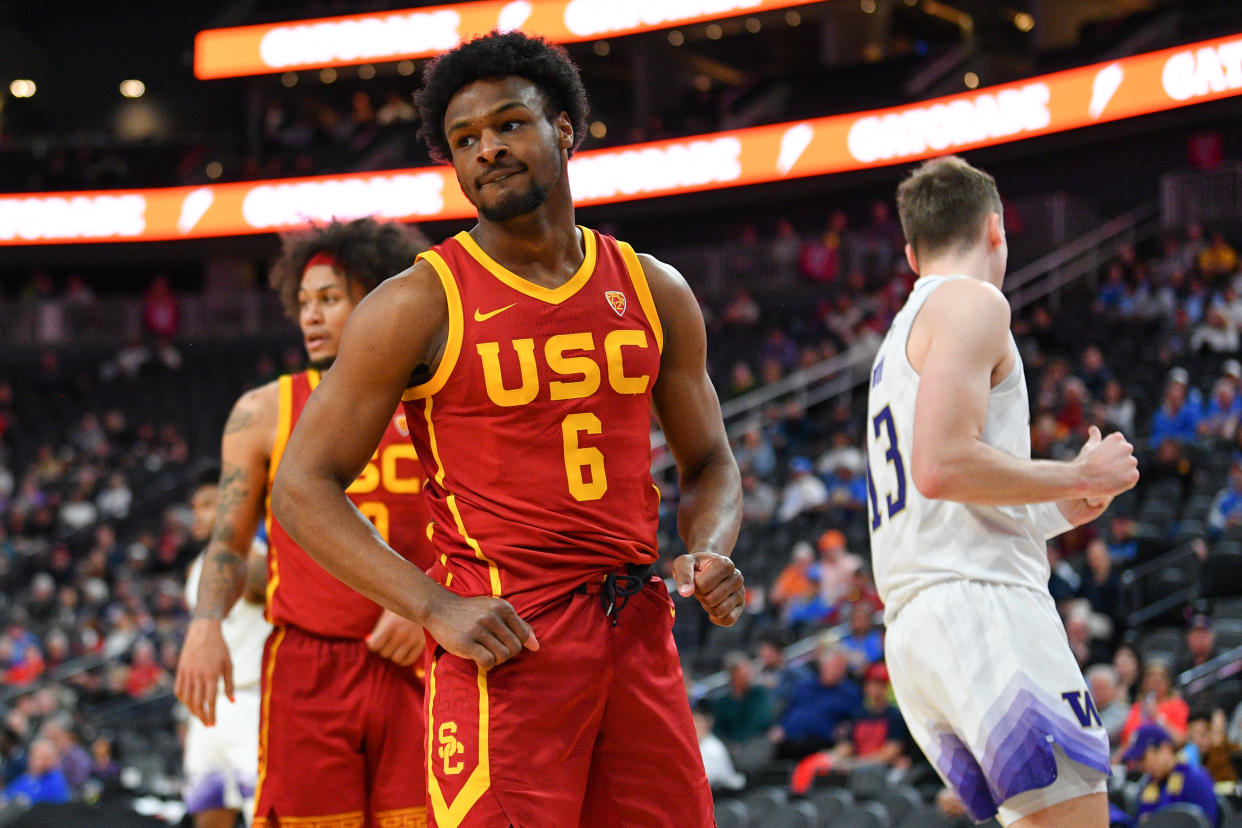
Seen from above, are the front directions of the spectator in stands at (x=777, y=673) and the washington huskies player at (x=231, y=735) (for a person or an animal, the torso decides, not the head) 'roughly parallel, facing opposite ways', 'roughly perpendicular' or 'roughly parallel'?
roughly parallel

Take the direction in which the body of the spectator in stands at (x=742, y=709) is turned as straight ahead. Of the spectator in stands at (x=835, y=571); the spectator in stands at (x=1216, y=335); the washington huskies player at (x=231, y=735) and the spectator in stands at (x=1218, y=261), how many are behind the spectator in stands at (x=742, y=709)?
3

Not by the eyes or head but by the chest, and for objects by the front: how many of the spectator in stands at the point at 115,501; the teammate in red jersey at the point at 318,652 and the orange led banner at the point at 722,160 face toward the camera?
3

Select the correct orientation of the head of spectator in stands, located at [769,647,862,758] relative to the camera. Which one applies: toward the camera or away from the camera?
toward the camera

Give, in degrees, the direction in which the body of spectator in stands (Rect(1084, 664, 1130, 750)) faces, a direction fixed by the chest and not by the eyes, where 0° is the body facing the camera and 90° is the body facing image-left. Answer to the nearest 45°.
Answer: approximately 45°

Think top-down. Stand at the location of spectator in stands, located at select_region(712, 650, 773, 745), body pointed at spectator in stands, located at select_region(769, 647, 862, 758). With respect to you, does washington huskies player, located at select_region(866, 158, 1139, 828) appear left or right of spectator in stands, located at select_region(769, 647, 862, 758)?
right

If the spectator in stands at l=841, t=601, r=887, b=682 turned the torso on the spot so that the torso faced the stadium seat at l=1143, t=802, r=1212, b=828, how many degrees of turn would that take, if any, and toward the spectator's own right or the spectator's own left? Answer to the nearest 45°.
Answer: approximately 45° to the spectator's own left

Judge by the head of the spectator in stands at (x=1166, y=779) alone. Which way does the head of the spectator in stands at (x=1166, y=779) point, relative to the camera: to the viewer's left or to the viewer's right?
to the viewer's left

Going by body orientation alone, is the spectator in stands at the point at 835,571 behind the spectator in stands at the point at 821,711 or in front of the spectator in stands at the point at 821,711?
behind

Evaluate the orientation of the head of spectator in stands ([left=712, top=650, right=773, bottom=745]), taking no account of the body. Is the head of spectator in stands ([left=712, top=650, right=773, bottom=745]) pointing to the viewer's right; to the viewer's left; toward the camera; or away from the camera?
toward the camera

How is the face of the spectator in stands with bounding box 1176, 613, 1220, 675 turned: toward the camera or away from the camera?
toward the camera

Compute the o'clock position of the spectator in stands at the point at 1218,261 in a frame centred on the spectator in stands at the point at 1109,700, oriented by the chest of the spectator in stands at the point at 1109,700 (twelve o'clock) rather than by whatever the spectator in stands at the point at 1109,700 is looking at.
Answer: the spectator in stands at the point at 1218,261 is roughly at 5 o'clock from the spectator in stands at the point at 1109,700.

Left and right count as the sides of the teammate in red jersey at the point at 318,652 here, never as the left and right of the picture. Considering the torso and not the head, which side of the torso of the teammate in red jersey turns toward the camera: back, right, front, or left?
front

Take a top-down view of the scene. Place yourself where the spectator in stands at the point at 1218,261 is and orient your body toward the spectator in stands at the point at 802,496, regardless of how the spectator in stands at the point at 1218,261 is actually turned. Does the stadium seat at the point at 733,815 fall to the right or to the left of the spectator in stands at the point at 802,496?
left

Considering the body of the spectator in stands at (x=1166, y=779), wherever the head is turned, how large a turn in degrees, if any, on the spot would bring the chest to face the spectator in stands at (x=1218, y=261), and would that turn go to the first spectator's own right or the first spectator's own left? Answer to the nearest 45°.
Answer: approximately 135° to the first spectator's own right

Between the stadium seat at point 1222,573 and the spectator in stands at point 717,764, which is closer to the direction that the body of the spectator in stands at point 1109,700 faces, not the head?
the spectator in stands

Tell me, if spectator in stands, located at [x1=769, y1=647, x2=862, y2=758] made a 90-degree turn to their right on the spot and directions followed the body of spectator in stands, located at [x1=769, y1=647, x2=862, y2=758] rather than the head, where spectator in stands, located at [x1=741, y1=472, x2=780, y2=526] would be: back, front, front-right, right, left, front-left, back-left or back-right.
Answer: front-right

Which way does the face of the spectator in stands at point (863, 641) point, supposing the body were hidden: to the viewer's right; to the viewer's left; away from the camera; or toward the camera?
toward the camera

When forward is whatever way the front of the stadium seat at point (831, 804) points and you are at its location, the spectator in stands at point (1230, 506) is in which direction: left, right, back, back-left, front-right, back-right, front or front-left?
back

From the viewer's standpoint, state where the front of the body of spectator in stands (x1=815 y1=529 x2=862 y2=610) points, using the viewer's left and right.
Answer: facing the viewer and to the left of the viewer

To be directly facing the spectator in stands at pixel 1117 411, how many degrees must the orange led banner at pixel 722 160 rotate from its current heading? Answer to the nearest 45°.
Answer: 0° — it already faces them

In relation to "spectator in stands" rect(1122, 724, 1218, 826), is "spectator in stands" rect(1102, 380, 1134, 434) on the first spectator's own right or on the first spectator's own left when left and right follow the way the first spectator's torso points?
on the first spectator's own right

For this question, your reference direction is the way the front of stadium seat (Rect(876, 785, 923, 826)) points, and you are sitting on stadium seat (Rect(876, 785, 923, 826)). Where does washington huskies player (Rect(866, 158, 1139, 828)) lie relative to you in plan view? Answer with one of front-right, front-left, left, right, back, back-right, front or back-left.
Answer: front-left
